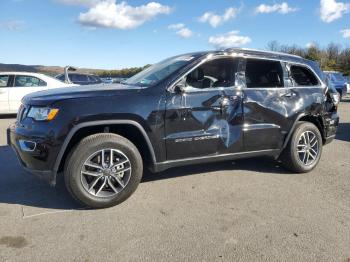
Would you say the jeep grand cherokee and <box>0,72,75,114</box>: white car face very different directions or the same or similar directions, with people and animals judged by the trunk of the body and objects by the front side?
same or similar directions

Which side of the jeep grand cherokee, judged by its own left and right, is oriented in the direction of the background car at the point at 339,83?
back

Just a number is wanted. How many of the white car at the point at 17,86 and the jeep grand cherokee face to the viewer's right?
0

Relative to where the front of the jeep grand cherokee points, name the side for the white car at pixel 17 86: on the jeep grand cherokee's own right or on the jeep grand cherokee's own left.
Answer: on the jeep grand cherokee's own right

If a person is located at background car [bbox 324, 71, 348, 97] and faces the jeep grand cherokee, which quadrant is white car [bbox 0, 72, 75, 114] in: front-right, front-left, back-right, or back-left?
front-right

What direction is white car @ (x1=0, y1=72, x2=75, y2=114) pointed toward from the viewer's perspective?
to the viewer's left

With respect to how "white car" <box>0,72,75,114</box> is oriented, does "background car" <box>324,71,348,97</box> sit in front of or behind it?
behind

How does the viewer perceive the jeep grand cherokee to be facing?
facing the viewer and to the left of the viewer
